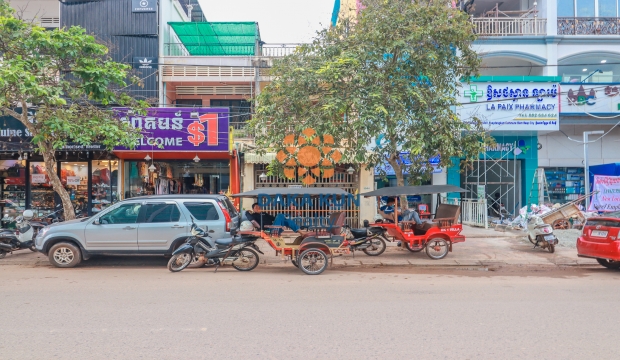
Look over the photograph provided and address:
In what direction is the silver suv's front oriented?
to the viewer's left

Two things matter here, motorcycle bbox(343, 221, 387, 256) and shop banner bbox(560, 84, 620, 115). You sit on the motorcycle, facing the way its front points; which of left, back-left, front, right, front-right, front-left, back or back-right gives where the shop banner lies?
back-right

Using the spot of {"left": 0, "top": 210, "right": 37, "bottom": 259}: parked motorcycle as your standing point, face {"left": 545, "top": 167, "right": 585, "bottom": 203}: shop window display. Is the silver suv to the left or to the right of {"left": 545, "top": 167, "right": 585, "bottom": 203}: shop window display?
right

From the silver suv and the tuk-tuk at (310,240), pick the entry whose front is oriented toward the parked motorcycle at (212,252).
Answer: the tuk-tuk

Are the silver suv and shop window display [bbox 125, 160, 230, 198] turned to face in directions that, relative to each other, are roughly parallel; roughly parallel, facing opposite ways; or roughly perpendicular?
roughly perpendicular

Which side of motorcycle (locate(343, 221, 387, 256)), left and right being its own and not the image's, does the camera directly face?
left

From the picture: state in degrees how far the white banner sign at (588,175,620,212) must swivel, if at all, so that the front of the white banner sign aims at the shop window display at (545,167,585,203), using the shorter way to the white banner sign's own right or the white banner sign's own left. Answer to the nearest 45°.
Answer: approximately 135° to the white banner sign's own right

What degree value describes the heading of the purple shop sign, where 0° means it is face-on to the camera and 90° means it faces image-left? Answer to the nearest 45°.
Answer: approximately 0°

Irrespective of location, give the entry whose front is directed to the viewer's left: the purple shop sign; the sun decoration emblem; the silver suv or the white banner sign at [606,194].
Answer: the silver suv
